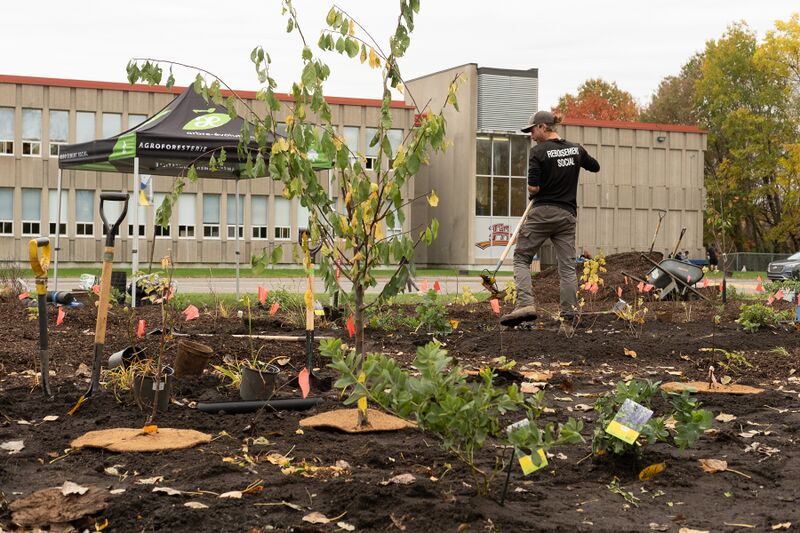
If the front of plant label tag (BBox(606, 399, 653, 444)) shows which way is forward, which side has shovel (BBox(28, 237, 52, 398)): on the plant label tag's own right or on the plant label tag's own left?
on the plant label tag's own right

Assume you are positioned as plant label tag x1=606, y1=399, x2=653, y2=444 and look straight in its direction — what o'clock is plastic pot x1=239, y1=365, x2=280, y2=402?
The plastic pot is roughly at 4 o'clock from the plant label tag.

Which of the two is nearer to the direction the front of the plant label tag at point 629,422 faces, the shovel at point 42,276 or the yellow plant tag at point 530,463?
the yellow plant tag

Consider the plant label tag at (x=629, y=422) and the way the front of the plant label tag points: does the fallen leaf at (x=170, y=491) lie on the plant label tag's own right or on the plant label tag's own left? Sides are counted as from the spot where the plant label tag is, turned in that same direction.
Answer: on the plant label tag's own right

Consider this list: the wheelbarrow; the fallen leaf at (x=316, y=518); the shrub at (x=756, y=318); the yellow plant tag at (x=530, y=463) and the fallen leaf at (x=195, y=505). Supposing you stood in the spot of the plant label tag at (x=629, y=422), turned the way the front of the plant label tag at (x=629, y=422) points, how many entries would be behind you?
2

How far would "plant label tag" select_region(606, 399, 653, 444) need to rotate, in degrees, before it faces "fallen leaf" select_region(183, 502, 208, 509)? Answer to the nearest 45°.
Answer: approximately 45° to its right

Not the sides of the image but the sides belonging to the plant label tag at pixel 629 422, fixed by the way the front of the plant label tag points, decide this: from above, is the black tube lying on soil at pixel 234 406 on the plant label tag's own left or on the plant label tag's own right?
on the plant label tag's own right

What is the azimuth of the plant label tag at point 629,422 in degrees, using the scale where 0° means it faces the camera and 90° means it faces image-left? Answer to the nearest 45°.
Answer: approximately 0°

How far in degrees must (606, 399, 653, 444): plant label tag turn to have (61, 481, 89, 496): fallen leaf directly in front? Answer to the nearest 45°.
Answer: approximately 90° to its right

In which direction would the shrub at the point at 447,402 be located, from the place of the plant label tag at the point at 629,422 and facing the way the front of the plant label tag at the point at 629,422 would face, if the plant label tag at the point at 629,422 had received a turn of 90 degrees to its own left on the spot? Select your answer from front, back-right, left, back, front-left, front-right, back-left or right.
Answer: back-right

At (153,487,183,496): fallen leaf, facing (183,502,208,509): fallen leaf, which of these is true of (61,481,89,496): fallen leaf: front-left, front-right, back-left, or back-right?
back-right

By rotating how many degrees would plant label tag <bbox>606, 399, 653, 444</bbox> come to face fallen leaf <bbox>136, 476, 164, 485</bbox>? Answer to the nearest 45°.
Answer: approximately 90° to its right

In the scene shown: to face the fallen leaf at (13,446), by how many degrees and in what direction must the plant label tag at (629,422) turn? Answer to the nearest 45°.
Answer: approximately 90° to its right

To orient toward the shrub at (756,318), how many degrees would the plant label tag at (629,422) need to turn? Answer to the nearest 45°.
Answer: approximately 180°

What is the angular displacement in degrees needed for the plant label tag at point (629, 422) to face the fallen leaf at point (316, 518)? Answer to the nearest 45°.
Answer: approximately 45° to its right
